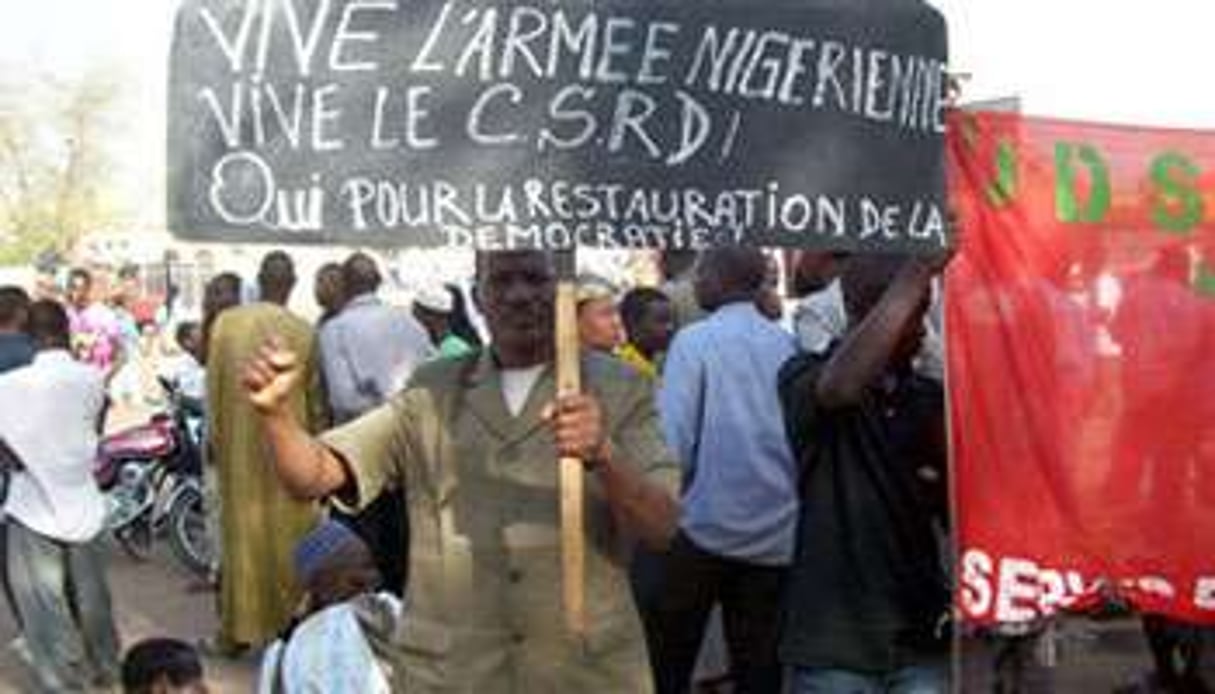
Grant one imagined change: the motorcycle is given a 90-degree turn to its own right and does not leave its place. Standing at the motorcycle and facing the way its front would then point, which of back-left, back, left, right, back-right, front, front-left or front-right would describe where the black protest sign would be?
front-left

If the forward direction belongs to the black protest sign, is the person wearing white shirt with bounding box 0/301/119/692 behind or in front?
behind

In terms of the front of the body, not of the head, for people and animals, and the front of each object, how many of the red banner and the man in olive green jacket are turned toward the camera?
2

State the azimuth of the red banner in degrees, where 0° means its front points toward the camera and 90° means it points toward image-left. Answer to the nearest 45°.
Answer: approximately 0°

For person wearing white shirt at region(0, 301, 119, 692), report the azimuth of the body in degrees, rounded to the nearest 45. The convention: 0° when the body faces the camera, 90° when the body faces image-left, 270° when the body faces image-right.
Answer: approximately 180°

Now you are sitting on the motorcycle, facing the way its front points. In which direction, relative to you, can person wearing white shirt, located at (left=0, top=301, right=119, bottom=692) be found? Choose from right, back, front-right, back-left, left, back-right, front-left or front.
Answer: front-right

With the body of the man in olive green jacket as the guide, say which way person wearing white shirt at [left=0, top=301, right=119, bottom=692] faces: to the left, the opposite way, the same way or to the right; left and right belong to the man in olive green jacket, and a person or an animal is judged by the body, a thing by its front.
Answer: the opposite way

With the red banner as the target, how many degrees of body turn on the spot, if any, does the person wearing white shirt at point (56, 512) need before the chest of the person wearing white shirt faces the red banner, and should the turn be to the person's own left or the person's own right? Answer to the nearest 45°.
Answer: approximately 135° to the person's own right

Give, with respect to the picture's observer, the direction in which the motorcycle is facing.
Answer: facing the viewer and to the right of the viewer

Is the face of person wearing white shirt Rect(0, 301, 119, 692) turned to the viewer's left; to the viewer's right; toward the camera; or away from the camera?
away from the camera

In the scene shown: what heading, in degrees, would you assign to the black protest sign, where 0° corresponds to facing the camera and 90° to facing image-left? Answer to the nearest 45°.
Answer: approximately 0°
